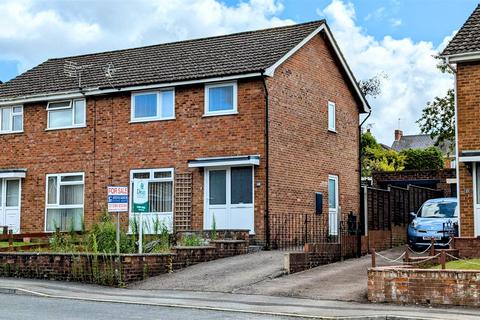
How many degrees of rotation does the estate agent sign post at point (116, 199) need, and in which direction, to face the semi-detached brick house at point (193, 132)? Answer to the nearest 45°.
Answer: approximately 180°

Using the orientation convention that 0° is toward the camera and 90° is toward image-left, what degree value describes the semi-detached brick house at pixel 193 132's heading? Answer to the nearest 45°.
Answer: approximately 45°

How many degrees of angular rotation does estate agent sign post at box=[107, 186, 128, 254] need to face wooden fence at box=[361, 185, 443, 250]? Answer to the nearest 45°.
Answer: approximately 135° to its left

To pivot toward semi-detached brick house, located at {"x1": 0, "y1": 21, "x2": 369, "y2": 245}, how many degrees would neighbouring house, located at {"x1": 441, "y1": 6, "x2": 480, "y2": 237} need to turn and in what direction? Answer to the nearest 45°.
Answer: approximately 135° to its right

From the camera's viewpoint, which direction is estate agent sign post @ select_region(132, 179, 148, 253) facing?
toward the camera

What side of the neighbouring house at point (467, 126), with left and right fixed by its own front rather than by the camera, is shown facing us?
front

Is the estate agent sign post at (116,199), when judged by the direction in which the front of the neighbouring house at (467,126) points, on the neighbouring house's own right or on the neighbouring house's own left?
on the neighbouring house's own right

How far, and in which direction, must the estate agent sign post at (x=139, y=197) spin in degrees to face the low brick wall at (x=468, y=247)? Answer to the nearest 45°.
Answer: approximately 90° to its left

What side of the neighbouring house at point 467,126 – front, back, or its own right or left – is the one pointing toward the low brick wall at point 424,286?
front

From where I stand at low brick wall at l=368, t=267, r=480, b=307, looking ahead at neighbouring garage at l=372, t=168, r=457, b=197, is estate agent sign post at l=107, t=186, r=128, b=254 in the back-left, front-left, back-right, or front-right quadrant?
front-left

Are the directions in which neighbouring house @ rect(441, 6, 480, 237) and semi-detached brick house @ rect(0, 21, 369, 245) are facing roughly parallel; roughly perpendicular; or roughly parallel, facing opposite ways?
roughly parallel

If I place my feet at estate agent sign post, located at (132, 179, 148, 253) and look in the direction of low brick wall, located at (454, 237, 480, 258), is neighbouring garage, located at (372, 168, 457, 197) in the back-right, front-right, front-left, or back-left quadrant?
front-left

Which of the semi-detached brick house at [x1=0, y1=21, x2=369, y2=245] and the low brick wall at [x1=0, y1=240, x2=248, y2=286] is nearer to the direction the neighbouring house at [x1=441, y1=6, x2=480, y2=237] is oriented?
the low brick wall

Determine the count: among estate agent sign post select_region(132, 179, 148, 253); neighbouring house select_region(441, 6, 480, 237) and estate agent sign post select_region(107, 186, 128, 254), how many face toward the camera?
3

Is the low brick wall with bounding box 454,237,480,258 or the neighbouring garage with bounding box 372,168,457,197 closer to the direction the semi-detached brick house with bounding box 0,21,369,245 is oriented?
the low brick wall

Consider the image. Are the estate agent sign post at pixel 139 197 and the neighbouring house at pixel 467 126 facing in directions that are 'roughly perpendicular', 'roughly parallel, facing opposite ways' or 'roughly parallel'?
roughly parallel

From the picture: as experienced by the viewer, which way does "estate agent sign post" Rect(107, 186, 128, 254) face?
facing the viewer

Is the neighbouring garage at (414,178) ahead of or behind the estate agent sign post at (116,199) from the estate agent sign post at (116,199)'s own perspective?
behind
